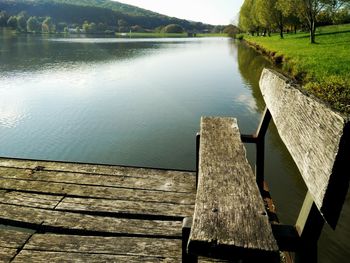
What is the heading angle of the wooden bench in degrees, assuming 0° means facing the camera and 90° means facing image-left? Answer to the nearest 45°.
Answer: approximately 90°

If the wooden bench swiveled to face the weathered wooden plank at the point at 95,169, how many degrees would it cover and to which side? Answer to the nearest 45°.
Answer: approximately 45° to its right

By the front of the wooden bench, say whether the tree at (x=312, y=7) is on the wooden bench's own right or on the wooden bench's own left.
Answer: on the wooden bench's own right

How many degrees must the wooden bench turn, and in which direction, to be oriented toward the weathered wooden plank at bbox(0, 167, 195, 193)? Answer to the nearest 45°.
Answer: approximately 45° to its right

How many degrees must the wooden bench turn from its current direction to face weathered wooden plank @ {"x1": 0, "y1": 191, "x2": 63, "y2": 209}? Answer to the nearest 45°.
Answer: approximately 45° to its right
